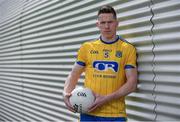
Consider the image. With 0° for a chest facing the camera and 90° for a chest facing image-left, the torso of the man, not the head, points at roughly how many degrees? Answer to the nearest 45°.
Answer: approximately 0°
